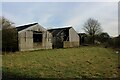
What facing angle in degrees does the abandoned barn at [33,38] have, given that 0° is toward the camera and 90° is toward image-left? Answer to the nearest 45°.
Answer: approximately 0°

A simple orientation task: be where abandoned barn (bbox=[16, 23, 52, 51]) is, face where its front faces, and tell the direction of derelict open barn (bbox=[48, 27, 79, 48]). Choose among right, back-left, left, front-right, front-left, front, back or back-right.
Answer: back-left
